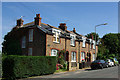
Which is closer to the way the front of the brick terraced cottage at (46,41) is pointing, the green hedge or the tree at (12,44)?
the green hedge

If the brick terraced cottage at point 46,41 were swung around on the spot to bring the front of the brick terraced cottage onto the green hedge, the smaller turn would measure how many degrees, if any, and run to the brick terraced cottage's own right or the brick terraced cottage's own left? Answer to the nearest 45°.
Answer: approximately 45° to the brick terraced cottage's own right
